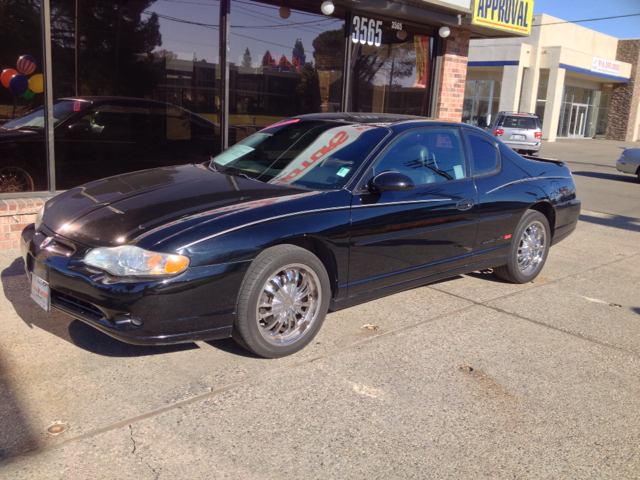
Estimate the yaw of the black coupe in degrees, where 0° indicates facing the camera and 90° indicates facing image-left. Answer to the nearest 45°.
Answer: approximately 45°

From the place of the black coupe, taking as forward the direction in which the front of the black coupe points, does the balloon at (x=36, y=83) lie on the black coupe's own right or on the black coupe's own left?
on the black coupe's own right

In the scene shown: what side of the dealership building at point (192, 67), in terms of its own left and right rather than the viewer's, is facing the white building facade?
left

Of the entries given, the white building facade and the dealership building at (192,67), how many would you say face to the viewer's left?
0

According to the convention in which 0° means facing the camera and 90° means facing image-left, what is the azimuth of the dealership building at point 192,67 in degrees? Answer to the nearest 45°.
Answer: approximately 315°

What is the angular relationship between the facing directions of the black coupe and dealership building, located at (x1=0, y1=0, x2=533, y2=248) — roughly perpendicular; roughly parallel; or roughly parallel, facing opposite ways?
roughly perpendicular

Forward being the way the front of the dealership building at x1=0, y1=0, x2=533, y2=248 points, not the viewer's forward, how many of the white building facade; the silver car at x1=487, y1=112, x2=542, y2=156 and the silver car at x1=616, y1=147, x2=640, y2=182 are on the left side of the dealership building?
3

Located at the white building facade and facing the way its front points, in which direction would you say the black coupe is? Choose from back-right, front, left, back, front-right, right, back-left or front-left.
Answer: front-right

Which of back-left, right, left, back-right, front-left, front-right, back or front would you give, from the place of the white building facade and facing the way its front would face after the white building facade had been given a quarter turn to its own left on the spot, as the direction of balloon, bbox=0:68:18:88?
back-right

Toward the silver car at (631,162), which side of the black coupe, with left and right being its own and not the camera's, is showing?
back
